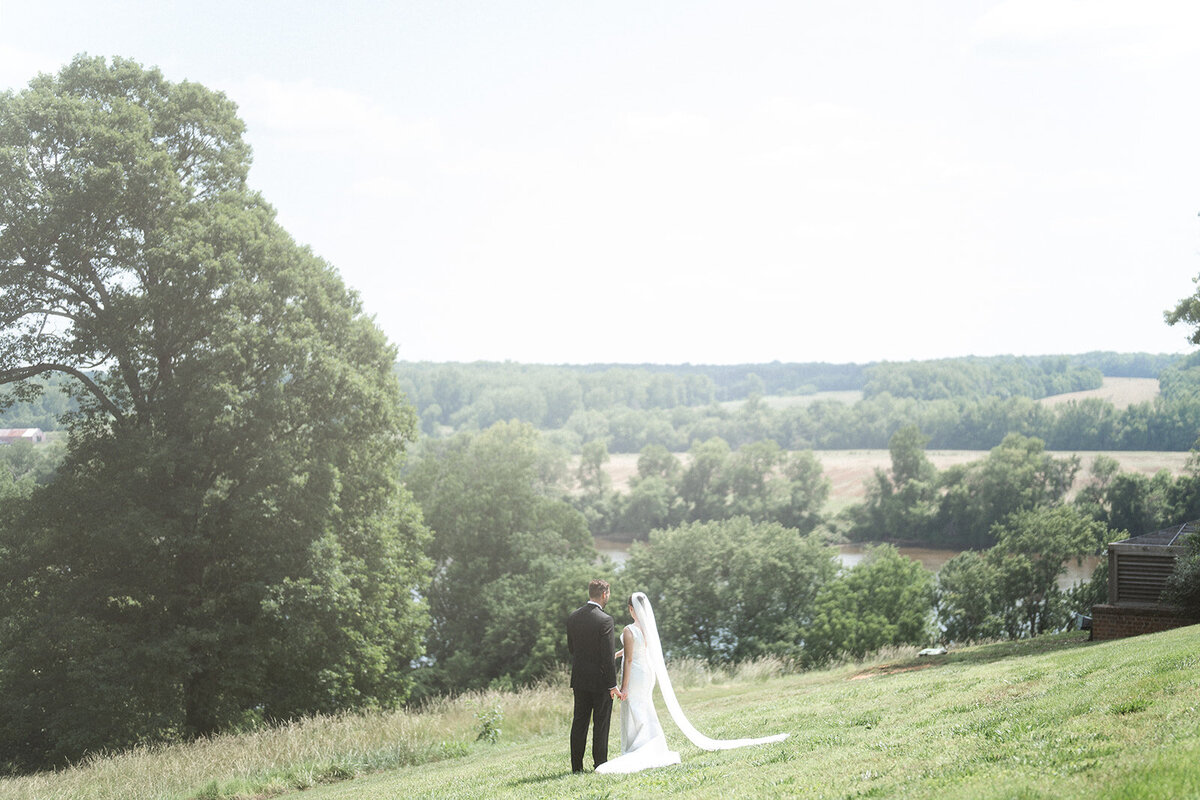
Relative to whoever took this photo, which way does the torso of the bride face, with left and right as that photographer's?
facing away from the viewer and to the left of the viewer

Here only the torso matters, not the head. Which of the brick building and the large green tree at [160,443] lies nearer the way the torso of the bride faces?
the large green tree

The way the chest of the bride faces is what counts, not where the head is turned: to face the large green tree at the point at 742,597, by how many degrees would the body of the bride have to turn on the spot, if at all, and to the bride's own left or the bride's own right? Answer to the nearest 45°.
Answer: approximately 45° to the bride's own right

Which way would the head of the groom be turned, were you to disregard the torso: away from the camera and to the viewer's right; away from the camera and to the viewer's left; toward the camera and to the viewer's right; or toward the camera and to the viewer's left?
away from the camera and to the viewer's right

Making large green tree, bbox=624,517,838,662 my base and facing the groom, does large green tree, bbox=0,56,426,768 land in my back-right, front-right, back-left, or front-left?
front-right

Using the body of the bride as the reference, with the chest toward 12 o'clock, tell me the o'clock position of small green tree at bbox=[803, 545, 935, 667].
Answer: The small green tree is roughly at 2 o'clock from the bride.

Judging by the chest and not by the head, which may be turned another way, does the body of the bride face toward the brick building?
no
